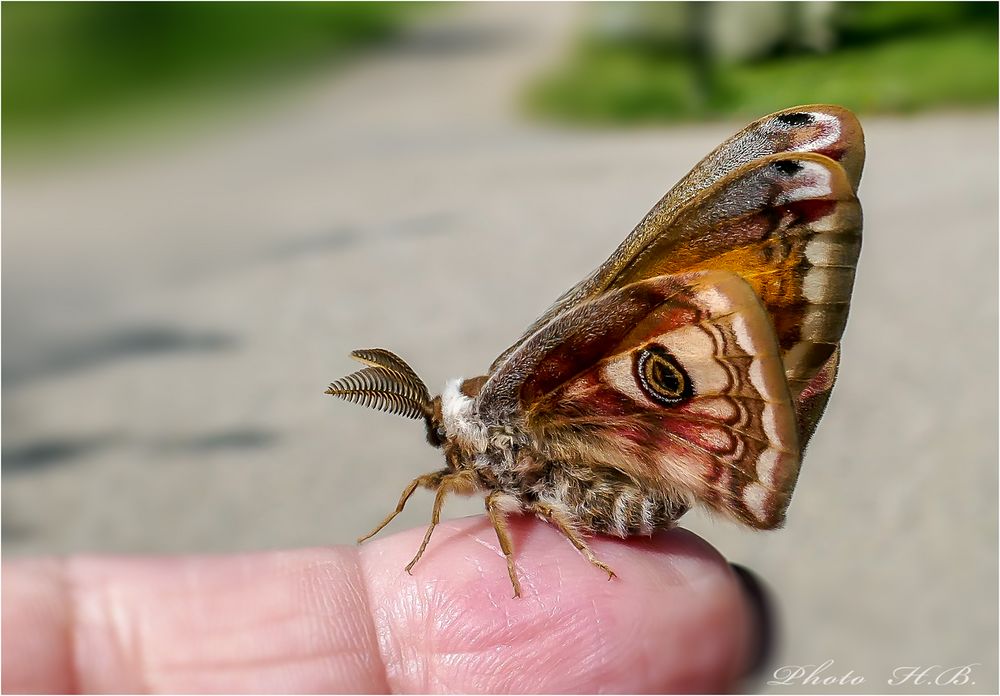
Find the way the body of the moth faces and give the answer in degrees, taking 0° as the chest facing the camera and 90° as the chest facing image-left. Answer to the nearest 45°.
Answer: approximately 90°
